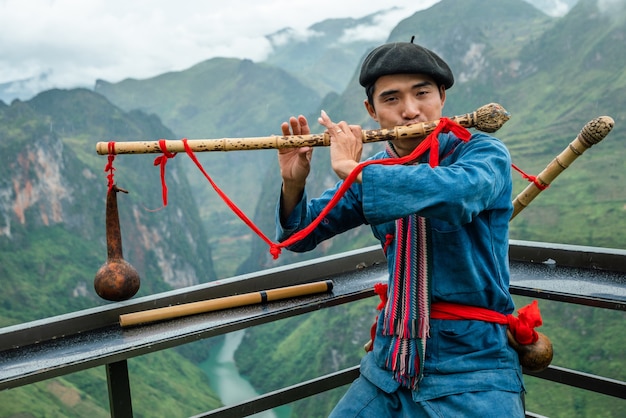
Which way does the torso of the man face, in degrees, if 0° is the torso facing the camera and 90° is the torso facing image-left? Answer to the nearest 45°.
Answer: approximately 45°

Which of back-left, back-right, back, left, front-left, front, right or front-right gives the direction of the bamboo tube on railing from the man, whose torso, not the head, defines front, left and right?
right

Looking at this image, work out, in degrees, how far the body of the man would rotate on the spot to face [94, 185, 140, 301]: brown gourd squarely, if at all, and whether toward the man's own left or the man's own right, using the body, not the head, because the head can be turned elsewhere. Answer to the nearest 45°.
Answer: approximately 90° to the man's own right
